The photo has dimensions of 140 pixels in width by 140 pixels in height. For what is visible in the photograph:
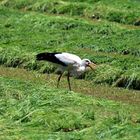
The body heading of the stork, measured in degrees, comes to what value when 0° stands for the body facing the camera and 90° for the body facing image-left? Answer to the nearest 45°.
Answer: approximately 270°
